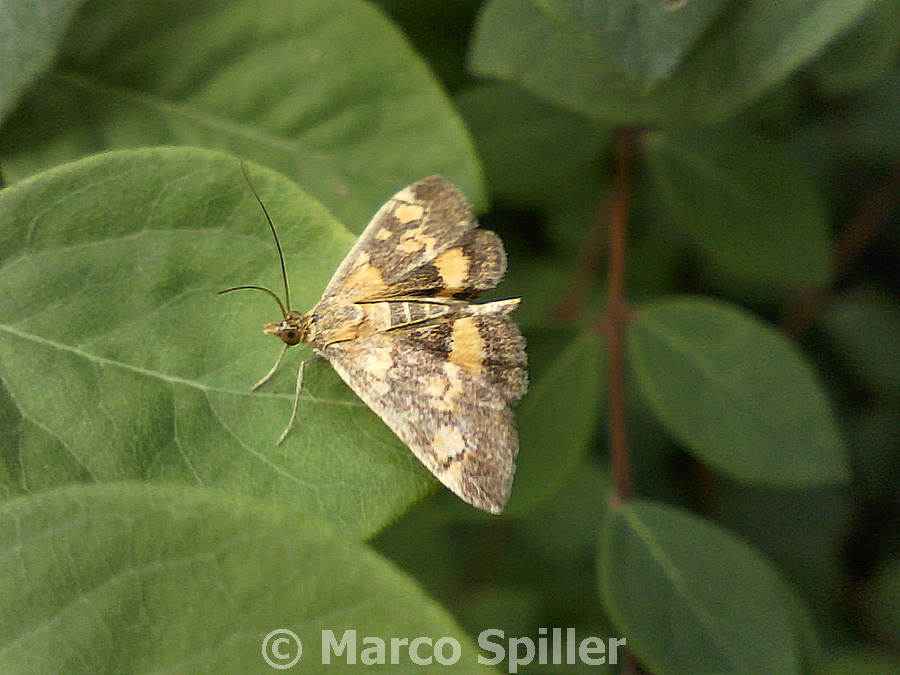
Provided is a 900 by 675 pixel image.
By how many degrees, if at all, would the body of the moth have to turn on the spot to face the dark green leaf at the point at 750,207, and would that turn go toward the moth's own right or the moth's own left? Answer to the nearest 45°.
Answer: approximately 135° to the moth's own right

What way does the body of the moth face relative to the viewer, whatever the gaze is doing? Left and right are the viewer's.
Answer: facing to the left of the viewer

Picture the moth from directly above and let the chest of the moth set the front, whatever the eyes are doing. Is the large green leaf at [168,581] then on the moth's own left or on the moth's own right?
on the moth's own left

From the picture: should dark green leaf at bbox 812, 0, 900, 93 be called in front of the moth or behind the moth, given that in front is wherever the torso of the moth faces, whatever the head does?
behind
